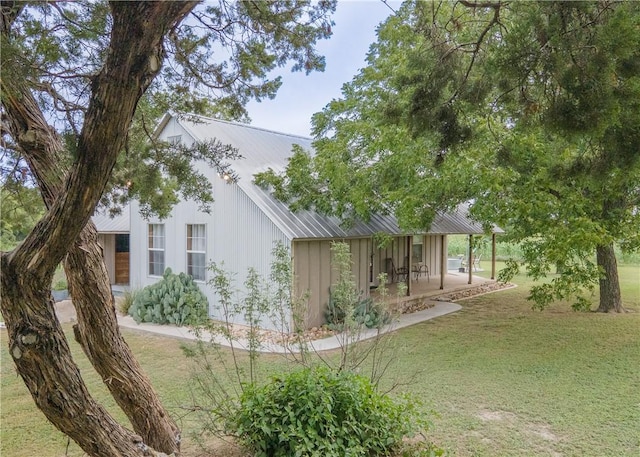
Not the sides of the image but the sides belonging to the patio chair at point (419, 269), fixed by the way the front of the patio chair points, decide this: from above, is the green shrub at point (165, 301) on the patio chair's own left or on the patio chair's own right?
on the patio chair's own right

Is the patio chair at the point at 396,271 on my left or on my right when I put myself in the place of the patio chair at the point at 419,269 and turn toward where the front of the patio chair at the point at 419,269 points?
on my right

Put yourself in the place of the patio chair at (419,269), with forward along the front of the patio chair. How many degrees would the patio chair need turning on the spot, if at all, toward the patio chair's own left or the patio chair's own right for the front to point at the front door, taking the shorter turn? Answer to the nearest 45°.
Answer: approximately 135° to the patio chair's own right

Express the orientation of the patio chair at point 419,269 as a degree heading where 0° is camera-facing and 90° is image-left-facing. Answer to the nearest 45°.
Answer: approximately 315°

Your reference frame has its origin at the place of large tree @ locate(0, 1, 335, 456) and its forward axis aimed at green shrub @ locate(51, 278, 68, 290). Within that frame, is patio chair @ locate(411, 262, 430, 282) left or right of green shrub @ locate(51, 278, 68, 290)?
right
